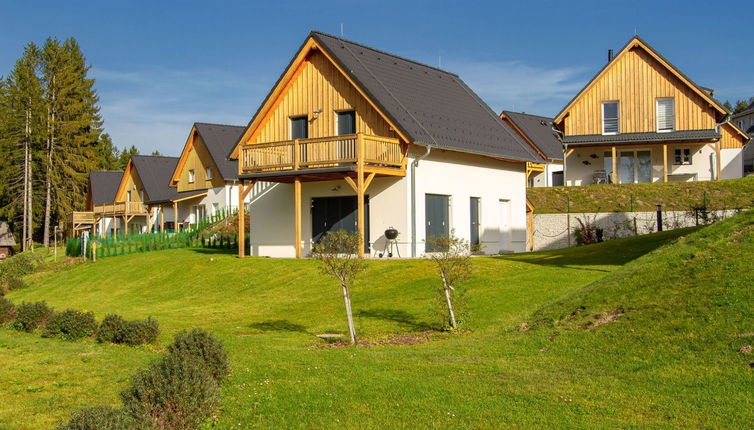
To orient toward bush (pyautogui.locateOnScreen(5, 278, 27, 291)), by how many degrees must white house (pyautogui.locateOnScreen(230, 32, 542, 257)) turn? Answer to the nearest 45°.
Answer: approximately 45° to its right

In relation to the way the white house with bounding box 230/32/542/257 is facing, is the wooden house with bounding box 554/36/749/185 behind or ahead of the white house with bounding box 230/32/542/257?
behind

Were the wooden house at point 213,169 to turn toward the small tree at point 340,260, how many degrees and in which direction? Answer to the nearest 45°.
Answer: approximately 45° to its left

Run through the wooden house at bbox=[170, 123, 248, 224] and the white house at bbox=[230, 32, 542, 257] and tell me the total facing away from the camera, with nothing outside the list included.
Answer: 0

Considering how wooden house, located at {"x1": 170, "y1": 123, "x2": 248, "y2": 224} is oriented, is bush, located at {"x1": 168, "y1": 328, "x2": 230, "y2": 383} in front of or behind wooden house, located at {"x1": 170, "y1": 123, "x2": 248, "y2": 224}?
in front

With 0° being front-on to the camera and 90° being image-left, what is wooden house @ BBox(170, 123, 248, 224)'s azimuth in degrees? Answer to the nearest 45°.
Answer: approximately 45°

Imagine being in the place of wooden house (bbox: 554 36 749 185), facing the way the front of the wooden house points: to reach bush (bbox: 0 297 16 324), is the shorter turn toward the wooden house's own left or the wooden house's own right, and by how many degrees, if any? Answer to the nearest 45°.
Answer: approximately 45° to the wooden house's own right

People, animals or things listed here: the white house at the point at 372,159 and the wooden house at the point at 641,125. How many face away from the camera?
0

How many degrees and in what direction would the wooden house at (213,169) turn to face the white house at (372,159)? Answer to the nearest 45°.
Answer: approximately 45° to its left

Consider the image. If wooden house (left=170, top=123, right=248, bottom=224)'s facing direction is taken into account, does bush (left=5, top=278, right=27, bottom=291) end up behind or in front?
in front
